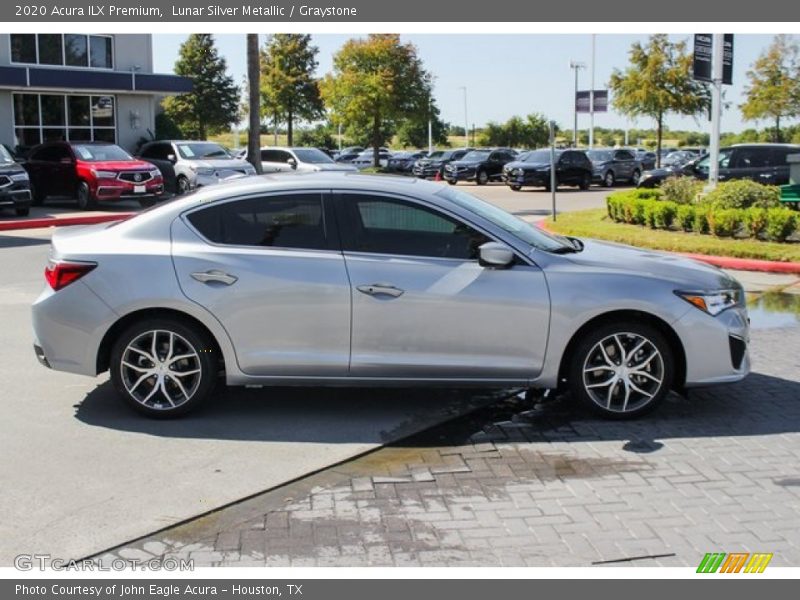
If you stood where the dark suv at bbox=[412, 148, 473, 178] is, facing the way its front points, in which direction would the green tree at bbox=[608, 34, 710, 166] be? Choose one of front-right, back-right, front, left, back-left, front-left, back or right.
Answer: back-left

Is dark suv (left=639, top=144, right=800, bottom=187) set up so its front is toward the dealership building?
yes

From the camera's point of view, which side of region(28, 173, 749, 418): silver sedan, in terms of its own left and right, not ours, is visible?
right

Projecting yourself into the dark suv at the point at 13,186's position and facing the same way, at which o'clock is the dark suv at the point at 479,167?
the dark suv at the point at 479,167 is roughly at 9 o'clock from the dark suv at the point at 13,186.

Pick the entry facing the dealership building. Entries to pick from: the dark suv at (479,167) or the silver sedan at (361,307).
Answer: the dark suv

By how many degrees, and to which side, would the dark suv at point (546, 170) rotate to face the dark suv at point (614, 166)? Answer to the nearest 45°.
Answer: approximately 180°

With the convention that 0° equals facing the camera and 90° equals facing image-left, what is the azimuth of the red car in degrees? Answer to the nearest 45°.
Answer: approximately 315°

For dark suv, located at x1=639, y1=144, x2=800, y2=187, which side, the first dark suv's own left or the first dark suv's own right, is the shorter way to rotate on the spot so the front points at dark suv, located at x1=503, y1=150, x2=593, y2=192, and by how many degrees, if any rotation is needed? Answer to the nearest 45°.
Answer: approximately 45° to the first dark suv's own right

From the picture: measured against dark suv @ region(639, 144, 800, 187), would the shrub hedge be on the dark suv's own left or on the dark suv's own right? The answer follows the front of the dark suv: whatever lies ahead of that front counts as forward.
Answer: on the dark suv's own left

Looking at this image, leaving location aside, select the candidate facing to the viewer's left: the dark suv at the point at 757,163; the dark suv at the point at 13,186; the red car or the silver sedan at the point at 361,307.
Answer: the dark suv at the point at 757,163

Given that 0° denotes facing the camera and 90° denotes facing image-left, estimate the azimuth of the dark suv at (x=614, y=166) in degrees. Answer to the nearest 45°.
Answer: approximately 45°
